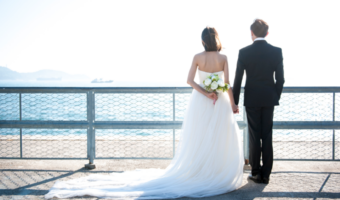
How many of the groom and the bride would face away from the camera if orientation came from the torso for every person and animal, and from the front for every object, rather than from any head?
2

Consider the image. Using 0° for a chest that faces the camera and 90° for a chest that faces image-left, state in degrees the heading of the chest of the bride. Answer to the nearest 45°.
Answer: approximately 180°

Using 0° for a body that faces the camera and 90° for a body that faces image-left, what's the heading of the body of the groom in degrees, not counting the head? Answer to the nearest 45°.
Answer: approximately 180°

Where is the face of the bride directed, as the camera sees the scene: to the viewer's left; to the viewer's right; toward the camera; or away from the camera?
away from the camera
